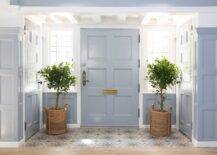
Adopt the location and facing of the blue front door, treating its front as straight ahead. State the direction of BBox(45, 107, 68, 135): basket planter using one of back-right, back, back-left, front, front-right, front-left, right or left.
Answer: front-right

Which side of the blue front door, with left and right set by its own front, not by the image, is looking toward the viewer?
front

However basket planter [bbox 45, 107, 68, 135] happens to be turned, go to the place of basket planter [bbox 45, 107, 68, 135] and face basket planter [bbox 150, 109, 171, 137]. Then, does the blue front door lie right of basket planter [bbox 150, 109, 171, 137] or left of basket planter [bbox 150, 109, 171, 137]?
left

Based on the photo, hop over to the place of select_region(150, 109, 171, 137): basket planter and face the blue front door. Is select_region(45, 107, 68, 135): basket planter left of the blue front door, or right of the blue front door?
left

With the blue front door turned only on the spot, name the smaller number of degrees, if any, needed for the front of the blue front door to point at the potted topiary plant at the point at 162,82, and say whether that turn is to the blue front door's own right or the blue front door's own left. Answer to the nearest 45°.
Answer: approximately 45° to the blue front door's own left

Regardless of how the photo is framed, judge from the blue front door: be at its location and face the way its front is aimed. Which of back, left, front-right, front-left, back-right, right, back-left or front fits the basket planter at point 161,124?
front-left
